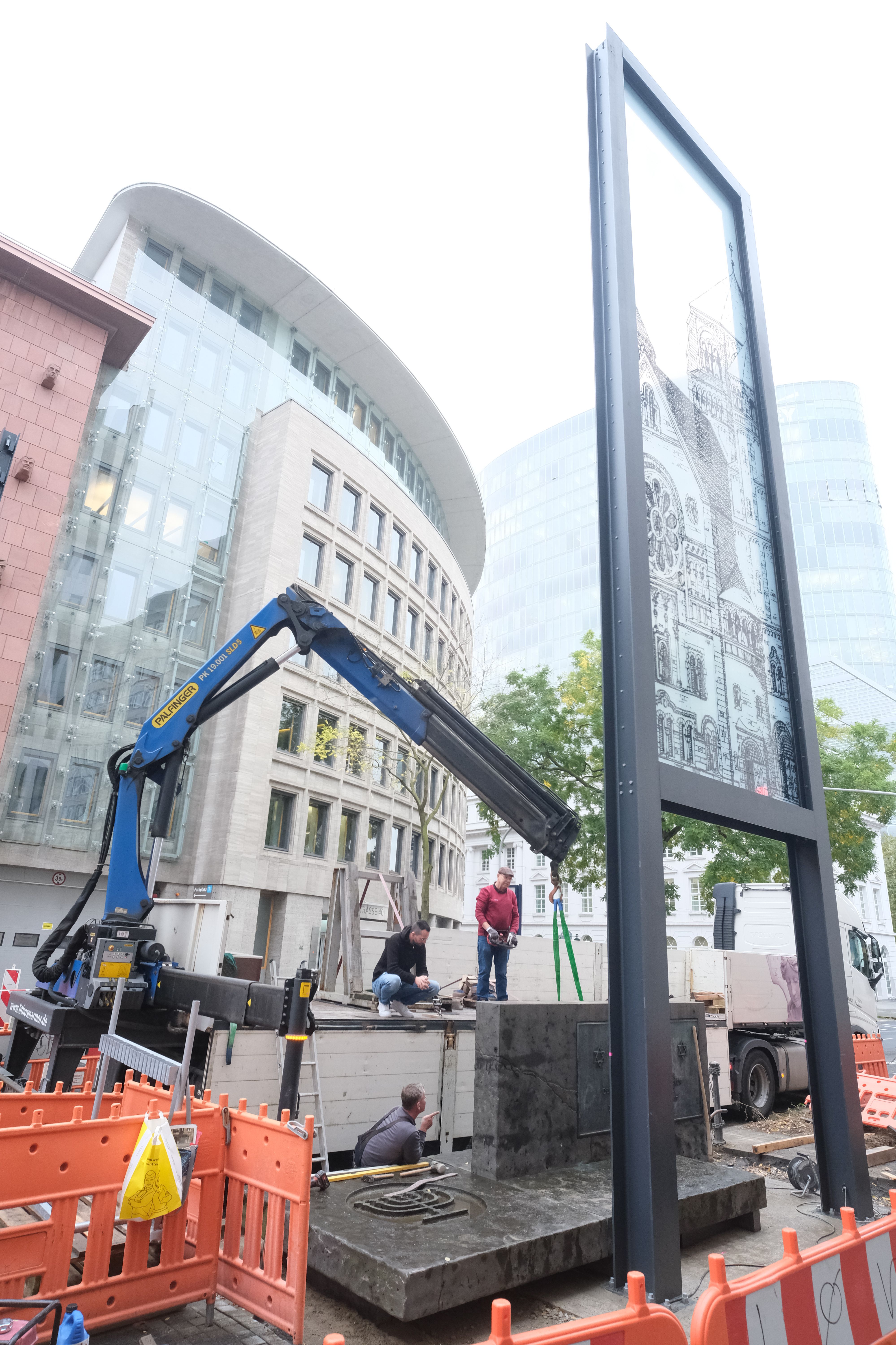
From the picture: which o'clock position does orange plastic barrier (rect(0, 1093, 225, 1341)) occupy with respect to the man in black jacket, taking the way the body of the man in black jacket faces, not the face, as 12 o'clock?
The orange plastic barrier is roughly at 2 o'clock from the man in black jacket.

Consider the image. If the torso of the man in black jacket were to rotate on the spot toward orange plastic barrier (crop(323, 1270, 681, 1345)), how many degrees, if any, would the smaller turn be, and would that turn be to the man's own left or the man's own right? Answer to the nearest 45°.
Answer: approximately 45° to the man's own right

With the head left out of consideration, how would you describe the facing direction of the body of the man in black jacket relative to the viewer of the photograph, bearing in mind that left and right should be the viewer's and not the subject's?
facing the viewer and to the right of the viewer

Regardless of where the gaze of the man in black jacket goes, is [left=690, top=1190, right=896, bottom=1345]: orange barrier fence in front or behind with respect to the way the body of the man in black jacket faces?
in front

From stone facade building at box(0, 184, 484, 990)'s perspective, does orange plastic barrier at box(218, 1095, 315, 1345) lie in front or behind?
in front

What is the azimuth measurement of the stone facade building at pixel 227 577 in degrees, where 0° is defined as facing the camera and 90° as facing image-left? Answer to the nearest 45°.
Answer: approximately 315°

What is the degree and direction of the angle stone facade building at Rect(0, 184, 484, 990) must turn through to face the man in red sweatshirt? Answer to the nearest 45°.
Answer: approximately 45° to its right

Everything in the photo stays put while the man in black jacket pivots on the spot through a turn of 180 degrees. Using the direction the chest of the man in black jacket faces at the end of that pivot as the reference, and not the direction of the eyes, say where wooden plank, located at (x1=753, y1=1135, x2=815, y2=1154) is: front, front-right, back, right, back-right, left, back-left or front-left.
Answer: back-right

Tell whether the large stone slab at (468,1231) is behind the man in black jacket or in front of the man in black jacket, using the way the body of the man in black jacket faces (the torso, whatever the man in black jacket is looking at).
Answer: in front

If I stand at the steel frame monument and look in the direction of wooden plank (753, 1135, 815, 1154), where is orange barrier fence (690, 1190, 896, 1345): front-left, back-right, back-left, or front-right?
back-right

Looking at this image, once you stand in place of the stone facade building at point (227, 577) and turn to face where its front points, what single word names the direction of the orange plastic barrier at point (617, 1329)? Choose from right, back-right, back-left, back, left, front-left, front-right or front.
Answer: front-right

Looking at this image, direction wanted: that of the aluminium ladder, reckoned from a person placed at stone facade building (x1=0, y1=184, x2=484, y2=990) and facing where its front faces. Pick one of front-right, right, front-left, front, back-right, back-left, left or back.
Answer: front-right

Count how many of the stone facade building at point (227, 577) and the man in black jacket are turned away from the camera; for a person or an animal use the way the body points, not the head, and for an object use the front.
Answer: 0
